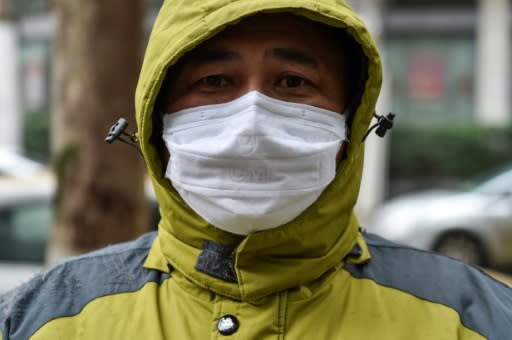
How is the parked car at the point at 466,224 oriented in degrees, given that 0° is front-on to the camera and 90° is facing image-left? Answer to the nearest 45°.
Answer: approximately 90°

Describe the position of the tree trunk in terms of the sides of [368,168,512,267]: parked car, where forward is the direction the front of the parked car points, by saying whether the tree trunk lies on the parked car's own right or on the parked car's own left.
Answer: on the parked car's own left

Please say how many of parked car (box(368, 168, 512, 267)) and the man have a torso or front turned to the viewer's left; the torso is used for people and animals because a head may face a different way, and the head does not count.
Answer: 1

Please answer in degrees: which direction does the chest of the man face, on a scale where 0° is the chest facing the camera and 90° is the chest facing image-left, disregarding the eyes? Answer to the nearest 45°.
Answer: approximately 0°

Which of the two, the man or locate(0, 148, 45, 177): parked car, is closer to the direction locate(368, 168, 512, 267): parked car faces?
the parked car

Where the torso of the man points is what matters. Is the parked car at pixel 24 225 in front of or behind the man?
behind

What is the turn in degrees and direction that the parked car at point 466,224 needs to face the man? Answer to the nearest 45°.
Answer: approximately 90° to its left

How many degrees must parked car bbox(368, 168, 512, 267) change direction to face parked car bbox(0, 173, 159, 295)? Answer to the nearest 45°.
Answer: approximately 45° to its left
